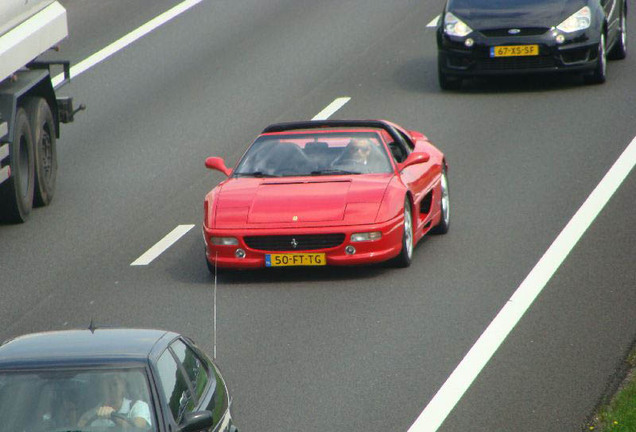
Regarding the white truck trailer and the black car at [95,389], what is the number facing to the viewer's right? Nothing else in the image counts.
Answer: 0

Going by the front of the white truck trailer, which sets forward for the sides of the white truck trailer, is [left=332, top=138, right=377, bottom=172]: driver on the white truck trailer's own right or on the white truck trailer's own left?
on the white truck trailer's own left

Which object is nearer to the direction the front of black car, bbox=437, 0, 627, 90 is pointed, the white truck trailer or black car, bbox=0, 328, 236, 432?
the black car

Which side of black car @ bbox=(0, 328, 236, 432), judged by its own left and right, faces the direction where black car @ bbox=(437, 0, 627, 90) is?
back

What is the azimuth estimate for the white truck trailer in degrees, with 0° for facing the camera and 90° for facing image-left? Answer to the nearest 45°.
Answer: approximately 45°

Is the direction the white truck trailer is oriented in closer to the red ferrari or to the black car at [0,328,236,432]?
the black car

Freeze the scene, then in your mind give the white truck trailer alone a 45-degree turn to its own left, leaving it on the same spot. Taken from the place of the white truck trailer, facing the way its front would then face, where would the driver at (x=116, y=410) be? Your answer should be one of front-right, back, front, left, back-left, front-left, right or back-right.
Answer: front

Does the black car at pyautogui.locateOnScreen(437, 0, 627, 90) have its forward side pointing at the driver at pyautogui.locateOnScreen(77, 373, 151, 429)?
yes

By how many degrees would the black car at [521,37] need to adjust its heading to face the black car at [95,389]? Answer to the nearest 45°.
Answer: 0° — it already faces it

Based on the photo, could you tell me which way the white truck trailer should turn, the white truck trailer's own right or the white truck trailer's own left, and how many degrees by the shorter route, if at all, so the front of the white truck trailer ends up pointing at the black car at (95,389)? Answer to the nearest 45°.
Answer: approximately 45° to the white truck trailer's own left
